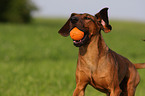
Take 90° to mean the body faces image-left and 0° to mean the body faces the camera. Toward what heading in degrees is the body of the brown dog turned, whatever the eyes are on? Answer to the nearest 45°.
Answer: approximately 45°
